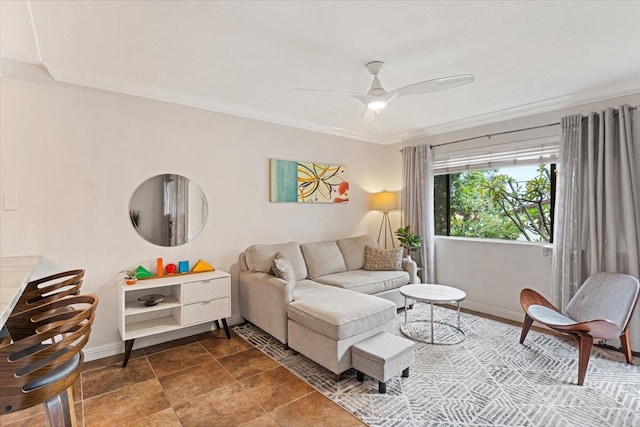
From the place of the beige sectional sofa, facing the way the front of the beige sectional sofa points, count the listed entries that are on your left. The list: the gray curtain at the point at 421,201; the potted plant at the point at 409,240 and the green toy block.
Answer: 2

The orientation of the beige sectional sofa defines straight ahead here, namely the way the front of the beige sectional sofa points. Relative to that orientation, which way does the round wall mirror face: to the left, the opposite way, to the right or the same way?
the same way

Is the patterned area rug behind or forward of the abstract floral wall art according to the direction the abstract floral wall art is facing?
forward

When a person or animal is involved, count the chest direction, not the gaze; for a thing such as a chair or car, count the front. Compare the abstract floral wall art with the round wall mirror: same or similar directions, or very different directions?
same or similar directions

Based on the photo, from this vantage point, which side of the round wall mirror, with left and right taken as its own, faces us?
front

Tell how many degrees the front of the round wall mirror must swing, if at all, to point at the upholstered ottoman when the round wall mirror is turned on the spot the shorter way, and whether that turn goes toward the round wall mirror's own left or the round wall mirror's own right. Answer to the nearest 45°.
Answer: approximately 45° to the round wall mirror's own left

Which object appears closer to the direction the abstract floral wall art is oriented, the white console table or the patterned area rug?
the patterned area rug

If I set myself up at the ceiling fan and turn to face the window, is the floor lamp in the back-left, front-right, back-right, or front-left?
front-left

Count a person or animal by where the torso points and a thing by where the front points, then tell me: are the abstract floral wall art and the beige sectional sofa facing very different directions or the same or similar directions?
same or similar directions

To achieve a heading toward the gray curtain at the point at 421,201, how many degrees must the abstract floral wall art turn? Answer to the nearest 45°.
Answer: approximately 45° to its left

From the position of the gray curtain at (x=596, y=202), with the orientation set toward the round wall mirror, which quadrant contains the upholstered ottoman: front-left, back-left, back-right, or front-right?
front-left

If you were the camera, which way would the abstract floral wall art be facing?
facing the viewer and to the right of the viewer

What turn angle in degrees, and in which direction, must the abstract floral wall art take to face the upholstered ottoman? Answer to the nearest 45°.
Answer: approximately 45° to its right

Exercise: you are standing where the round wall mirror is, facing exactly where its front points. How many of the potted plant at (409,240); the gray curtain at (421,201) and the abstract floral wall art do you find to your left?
3
